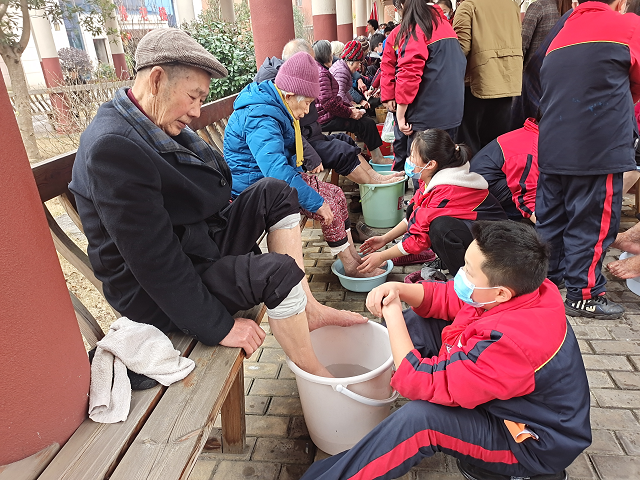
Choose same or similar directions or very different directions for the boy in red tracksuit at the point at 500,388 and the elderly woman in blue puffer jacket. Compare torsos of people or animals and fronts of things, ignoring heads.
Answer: very different directions

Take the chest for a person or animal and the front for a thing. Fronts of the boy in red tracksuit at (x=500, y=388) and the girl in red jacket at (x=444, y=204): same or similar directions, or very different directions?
same or similar directions

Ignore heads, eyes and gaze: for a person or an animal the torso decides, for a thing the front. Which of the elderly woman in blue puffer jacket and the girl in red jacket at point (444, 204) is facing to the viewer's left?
the girl in red jacket

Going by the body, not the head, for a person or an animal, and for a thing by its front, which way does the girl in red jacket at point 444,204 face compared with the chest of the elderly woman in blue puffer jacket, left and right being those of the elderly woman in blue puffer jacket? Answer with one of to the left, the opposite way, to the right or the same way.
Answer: the opposite way

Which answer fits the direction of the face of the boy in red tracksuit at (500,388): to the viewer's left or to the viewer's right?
to the viewer's left

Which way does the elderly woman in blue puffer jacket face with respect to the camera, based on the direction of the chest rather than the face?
to the viewer's right

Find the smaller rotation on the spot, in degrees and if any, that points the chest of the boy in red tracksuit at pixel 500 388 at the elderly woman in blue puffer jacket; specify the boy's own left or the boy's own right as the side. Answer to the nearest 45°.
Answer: approximately 45° to the boy's own right

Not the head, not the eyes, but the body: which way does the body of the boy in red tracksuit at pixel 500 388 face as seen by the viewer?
to the viewer's left

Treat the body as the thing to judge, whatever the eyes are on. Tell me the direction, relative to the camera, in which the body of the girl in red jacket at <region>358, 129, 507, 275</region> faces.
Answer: to the viewer's left

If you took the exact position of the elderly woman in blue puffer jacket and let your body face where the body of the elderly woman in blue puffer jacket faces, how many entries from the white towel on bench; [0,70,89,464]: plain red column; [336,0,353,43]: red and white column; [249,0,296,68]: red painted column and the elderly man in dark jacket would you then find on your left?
2

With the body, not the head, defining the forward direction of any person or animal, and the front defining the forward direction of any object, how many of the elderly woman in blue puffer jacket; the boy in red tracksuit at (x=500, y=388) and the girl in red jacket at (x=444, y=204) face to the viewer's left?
2

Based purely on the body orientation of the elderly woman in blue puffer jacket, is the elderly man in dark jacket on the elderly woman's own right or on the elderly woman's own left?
on the elderly woman's own right

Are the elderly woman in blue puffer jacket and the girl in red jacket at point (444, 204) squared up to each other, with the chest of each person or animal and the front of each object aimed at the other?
yes

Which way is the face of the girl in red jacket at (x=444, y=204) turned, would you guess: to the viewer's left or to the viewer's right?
to the viewer's left

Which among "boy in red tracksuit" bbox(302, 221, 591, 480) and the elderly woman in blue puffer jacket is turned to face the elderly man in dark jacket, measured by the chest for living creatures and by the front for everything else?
the boy in red tracksuit

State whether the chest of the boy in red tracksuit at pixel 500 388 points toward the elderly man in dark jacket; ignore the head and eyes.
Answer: yes
